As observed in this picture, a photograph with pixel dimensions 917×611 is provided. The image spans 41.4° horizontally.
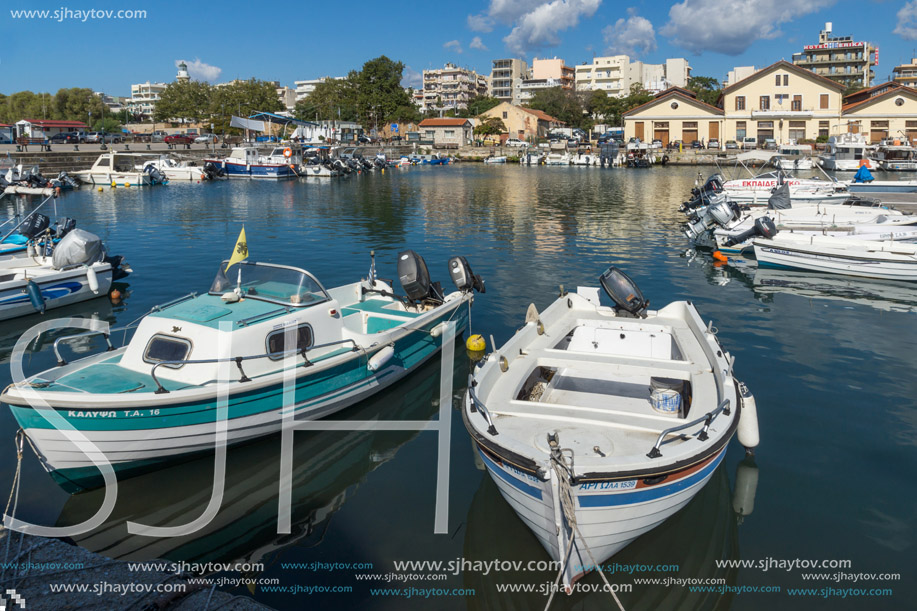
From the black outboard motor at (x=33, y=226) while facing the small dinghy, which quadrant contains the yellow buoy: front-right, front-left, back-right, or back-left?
front-left

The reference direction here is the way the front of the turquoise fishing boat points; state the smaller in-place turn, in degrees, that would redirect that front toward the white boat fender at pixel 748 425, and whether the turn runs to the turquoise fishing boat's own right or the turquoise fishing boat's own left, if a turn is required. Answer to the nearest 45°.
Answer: approximately 135° to the turquoise fishing boat's own left

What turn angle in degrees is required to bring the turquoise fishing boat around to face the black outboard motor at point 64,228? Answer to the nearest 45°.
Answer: approximately 135° to its right

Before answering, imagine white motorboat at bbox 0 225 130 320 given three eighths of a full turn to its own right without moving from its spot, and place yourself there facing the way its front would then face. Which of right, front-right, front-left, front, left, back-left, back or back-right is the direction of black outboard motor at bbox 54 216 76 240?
front

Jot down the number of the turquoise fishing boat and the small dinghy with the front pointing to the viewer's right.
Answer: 0

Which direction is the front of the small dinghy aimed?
toward the camera

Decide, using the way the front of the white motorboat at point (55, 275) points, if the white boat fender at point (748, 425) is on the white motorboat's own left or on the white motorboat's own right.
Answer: on the white motorboat's own left

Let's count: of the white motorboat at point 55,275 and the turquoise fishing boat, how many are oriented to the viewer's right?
0

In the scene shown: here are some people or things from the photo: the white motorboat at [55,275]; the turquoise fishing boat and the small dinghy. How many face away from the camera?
0
